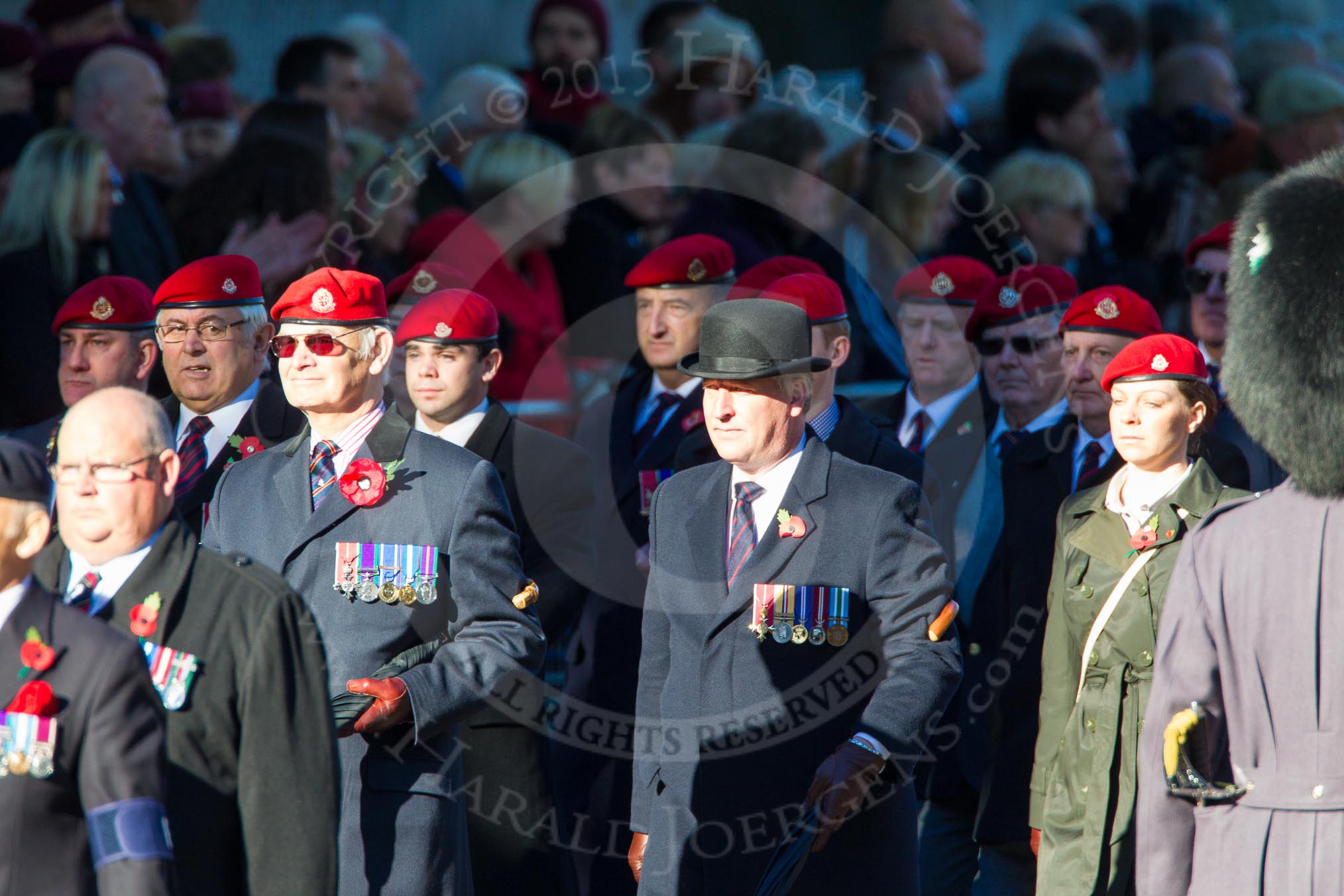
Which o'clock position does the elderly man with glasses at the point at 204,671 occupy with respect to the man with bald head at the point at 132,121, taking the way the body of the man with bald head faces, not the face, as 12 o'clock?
The elderly man with glasses is roughly at 3 o'clock from the man with bald head.

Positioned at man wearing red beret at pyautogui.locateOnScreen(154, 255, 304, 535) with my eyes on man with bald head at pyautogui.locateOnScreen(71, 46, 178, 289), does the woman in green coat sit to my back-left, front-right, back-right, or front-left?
back-right

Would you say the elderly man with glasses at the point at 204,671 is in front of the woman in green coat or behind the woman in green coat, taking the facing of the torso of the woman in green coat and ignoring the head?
in front

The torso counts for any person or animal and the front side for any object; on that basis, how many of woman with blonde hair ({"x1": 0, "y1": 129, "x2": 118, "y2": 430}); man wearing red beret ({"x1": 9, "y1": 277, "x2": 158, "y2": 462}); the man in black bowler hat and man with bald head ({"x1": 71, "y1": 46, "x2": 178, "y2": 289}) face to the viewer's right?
2

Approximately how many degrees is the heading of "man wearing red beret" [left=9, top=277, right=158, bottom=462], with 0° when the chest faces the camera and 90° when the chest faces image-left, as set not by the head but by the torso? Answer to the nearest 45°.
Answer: approximately 45°

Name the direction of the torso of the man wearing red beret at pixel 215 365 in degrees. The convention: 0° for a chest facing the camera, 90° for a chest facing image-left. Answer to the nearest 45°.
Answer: approximately 45°

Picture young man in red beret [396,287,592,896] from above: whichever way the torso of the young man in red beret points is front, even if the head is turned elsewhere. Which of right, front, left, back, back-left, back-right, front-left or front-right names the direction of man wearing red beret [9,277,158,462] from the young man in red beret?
front-right

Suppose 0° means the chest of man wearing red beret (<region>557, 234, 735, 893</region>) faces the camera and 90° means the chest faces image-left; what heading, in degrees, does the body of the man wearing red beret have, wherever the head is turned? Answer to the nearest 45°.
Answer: approximately 45°

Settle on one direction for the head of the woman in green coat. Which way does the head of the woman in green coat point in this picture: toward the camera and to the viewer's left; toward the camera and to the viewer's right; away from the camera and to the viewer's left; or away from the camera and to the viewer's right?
toward the camera and to the viewer's left

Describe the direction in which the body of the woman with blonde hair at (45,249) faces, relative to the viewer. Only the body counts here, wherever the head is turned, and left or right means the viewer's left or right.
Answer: facing to the right of the viewer

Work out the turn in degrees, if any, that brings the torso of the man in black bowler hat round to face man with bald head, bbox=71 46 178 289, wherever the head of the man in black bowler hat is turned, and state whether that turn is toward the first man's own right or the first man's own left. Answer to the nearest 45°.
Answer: approximately 90° to the first man's own right

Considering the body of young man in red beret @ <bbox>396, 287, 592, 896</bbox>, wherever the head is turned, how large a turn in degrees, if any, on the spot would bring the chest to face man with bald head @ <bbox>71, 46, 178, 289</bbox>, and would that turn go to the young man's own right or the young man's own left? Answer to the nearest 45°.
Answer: approximately 90° to the young man's own right

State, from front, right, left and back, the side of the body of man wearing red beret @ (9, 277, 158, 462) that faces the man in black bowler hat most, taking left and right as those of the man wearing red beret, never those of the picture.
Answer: left

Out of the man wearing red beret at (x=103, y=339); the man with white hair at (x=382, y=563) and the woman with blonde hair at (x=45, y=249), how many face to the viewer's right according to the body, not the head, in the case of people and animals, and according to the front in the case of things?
1
